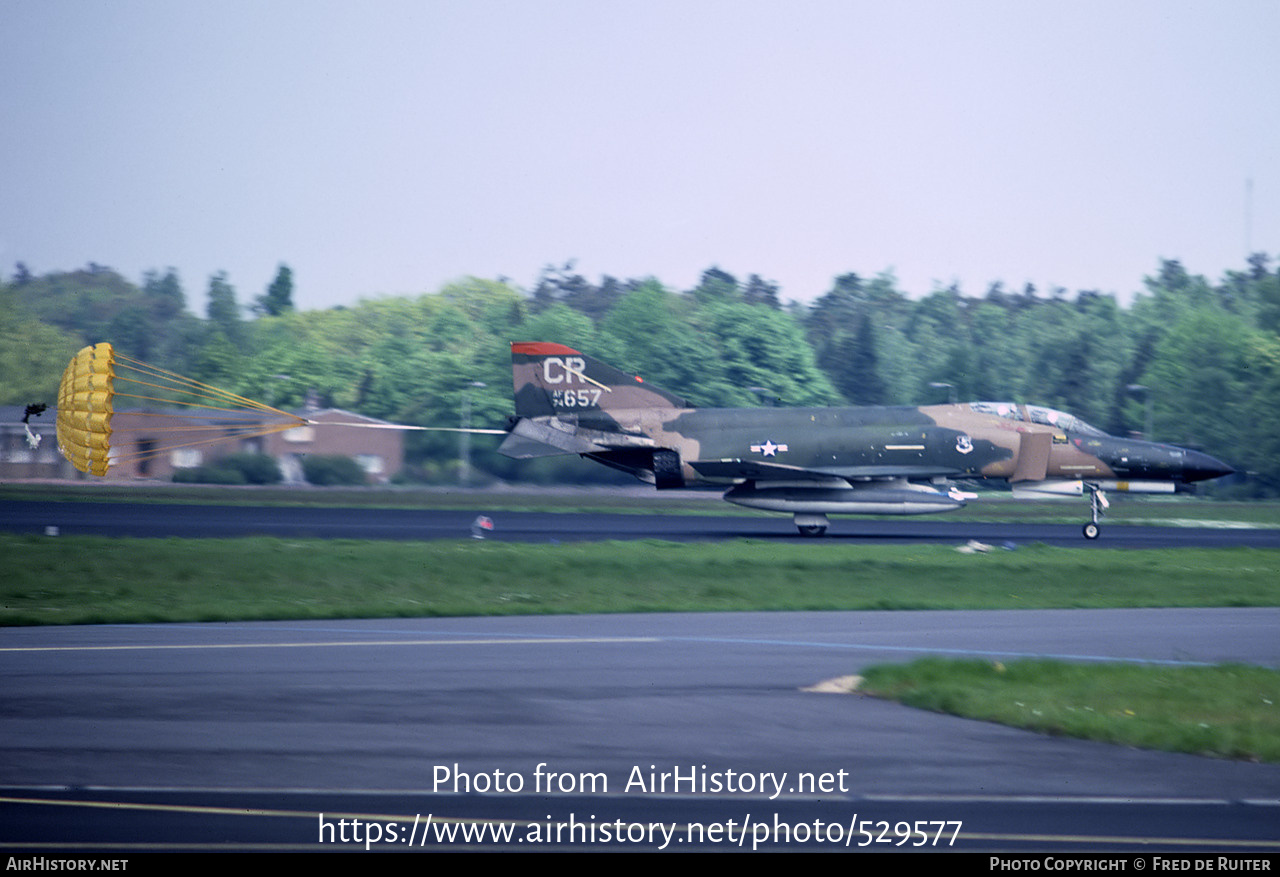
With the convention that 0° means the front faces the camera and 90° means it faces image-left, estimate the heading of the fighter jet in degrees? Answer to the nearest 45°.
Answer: approximately 270°
